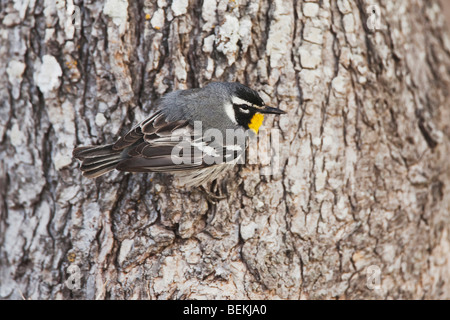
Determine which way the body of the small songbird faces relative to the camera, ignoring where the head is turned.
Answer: to the viewer's right
